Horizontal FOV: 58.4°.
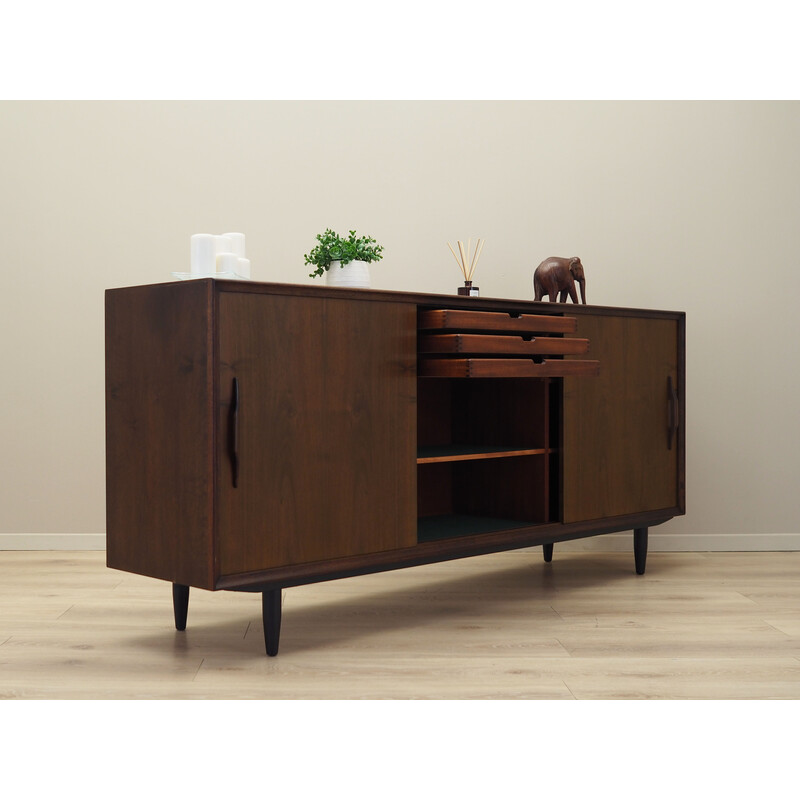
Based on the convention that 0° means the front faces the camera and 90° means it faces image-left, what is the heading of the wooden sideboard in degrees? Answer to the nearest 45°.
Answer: approximately 315°
